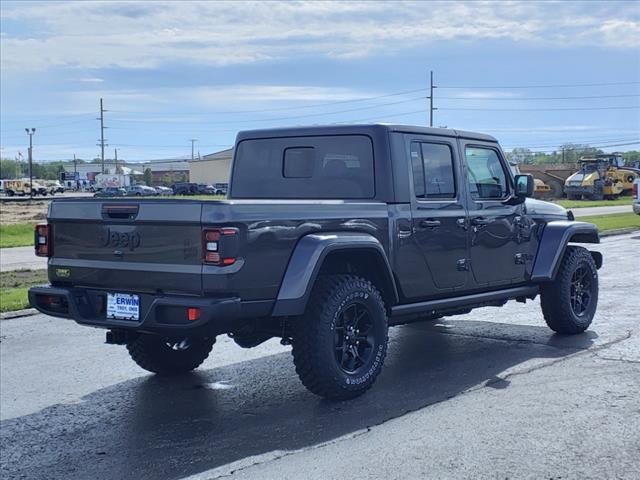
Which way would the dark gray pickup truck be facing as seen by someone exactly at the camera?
facing away from the viewer and to the right of the viewer
